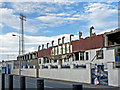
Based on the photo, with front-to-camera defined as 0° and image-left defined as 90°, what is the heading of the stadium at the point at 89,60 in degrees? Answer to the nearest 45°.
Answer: approximately 45°
